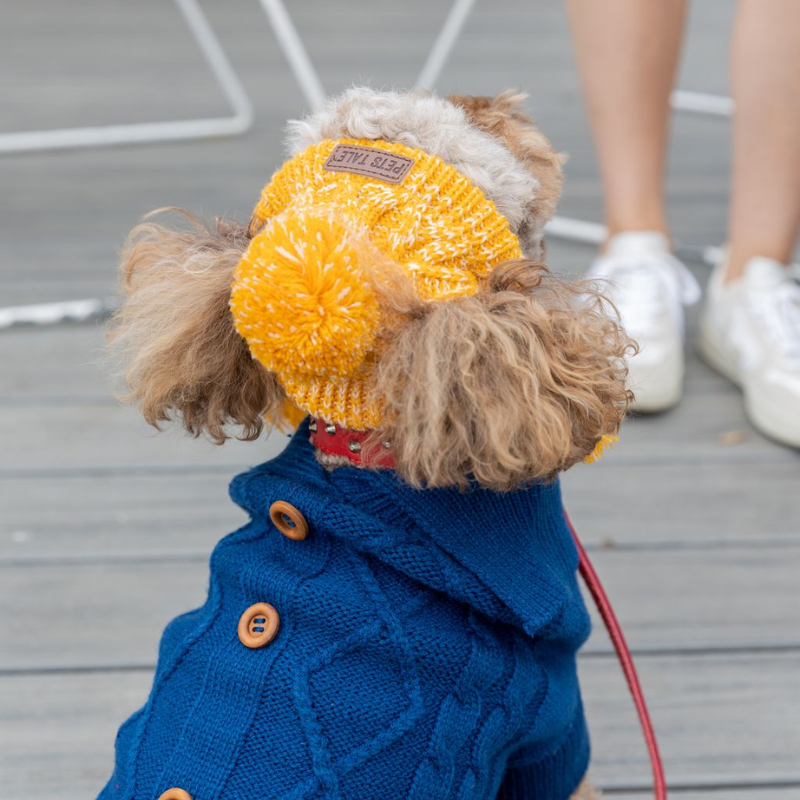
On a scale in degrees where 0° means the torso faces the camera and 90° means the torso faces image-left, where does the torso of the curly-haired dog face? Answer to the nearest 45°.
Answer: approximately 225°

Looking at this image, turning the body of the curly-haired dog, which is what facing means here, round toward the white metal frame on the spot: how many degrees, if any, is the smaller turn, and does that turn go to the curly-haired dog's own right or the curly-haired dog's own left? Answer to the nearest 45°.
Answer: approximately 45° to the curly-haired dog's own left
